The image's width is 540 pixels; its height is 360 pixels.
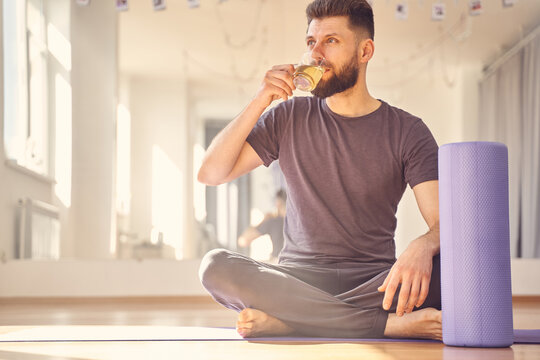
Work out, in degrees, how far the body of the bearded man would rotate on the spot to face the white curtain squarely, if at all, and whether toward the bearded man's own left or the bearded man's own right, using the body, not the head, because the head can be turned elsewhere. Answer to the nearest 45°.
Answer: approximately 135° to the bearded man's own left

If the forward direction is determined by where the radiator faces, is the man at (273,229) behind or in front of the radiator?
in front

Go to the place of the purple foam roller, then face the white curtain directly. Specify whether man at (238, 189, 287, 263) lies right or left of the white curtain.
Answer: left

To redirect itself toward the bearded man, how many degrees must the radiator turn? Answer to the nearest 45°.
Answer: approximately 45° to its right

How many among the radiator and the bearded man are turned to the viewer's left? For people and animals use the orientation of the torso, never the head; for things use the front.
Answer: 0

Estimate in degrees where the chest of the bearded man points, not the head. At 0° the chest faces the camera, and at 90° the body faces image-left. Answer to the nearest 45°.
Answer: approximately 0°

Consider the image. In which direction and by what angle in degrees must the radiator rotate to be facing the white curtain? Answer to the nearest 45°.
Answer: approximately 45° to its left

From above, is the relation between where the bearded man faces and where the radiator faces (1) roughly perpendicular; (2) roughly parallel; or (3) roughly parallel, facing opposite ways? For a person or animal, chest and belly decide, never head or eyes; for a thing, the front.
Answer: roughly perpendicular

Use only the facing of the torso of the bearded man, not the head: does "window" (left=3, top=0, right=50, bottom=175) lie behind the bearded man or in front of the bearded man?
behind

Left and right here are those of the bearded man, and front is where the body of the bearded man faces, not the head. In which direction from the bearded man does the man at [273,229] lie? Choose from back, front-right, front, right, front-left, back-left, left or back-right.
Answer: back

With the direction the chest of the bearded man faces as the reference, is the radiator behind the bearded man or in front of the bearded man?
behind

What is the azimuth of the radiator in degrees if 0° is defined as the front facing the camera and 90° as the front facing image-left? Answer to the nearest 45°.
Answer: approximately 315°
